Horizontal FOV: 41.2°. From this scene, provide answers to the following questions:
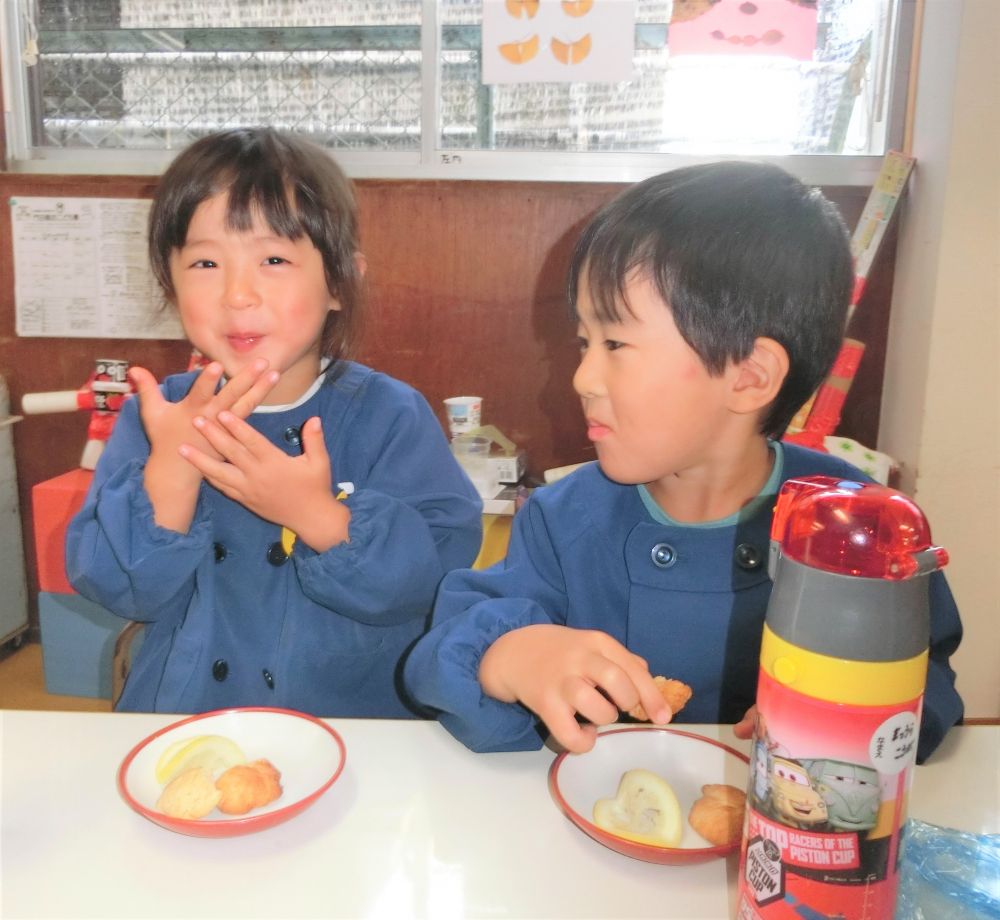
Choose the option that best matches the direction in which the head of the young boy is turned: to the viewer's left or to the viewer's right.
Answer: to the viewer's left

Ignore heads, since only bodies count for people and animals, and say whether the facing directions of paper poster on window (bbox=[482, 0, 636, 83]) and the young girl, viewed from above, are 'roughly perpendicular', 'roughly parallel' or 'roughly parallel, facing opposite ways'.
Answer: roughly parallel

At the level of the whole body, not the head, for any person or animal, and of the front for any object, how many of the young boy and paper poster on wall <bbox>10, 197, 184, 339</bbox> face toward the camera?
2

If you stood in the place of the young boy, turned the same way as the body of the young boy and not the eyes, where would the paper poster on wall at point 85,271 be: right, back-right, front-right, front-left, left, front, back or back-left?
back-right

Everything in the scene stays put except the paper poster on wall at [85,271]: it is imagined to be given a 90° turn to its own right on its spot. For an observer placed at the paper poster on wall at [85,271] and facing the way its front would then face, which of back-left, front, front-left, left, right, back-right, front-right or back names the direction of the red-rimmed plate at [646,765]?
left

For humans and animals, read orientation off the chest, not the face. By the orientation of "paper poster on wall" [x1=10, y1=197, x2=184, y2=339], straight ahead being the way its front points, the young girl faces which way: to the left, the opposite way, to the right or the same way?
the same way

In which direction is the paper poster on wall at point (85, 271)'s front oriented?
toward the camera

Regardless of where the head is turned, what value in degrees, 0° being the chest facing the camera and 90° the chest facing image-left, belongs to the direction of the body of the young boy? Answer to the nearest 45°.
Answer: approximately 0°

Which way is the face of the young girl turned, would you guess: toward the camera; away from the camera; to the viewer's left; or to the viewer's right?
toward the camera

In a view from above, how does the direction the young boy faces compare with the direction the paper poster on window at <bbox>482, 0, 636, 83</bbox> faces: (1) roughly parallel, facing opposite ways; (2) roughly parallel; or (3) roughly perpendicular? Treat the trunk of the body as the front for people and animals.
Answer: roughly parallel

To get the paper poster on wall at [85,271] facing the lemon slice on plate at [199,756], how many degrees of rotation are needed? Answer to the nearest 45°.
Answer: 0° — it already faces it

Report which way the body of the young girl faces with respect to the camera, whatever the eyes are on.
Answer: toward the camera

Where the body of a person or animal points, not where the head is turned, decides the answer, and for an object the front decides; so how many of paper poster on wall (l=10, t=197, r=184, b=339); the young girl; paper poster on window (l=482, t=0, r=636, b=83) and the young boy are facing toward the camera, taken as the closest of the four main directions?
4

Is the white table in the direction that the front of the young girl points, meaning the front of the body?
yes
